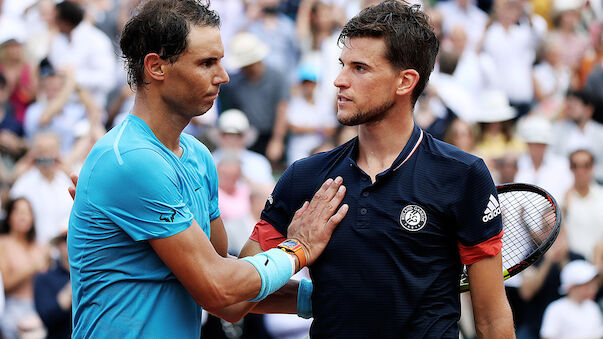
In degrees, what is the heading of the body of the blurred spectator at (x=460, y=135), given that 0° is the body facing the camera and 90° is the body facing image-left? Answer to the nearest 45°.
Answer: approximately 0°

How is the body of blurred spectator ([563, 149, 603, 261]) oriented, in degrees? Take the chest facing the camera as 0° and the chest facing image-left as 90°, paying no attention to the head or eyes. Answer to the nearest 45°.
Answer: approximately 0°

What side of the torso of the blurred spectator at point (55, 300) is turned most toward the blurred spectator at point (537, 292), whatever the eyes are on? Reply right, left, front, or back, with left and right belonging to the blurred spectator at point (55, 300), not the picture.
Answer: left

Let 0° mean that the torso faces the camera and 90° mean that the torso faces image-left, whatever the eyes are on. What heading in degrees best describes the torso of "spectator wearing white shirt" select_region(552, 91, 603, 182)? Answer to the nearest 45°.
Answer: approximately 45°

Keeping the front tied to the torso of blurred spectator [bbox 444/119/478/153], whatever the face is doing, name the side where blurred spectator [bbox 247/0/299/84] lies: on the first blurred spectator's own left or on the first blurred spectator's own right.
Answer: on the first blurred spectator's own right

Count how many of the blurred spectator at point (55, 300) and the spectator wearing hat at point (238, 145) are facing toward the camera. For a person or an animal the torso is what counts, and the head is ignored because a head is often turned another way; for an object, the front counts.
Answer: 2

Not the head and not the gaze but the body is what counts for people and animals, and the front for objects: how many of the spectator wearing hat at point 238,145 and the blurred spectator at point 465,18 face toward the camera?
2

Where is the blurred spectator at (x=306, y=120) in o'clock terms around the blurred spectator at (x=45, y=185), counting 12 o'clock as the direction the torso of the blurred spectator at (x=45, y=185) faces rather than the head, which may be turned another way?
the blurred spectator at (x=306, y=120) is roughly at 9 o'clock from the blurred spectator at (x=45, y=185).
